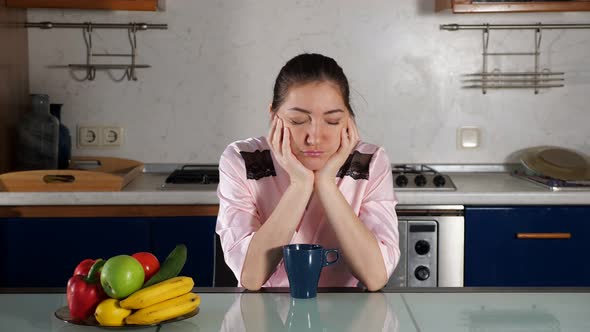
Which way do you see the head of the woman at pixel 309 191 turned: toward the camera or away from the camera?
toward the camera

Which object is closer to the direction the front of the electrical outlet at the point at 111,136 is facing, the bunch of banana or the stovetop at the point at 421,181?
the bunch of banana

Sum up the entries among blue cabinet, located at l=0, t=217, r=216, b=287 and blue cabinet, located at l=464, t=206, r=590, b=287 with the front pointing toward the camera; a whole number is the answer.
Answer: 2

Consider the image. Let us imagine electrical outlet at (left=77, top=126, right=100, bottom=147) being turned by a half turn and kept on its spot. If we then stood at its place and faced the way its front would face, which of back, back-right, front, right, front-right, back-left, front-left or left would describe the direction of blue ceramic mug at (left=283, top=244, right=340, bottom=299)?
back

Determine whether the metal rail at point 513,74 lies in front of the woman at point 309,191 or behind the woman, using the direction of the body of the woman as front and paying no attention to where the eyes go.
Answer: behind

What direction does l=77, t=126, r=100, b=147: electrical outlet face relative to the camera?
toward the camera

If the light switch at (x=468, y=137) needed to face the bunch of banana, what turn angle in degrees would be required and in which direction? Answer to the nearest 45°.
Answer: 0° — it already faces it

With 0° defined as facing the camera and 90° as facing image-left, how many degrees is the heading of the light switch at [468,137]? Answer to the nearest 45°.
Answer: approximately 0°

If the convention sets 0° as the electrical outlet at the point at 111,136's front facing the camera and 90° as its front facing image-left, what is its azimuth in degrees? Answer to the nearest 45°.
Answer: approximately 0°

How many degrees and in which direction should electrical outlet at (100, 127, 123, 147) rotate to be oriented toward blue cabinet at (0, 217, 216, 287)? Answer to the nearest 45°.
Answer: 0° — it already faces it

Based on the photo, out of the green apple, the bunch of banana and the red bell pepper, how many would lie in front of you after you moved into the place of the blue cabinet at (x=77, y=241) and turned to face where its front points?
3

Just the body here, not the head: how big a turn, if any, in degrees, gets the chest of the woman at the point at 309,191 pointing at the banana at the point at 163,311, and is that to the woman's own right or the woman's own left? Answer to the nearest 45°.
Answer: approximately 45° to the woman's own right

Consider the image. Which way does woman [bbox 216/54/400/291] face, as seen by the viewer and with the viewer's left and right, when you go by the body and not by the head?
facing the viewer

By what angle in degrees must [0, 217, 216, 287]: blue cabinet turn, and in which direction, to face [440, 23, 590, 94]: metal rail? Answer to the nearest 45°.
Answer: approximately 90° to its left

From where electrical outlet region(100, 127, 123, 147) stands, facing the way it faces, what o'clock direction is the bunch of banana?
The bunch of banana is roughly at 12 o'clock from the electrical outlet.

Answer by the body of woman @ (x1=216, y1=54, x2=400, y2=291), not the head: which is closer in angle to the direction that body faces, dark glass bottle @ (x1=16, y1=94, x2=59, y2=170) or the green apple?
the green apple

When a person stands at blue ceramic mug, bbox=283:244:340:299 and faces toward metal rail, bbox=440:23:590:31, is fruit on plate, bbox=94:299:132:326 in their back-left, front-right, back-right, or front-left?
back-left

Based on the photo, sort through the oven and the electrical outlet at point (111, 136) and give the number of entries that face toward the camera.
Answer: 2

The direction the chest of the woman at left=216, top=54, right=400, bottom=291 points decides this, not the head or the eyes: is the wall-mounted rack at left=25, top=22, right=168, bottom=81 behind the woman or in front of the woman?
behind
